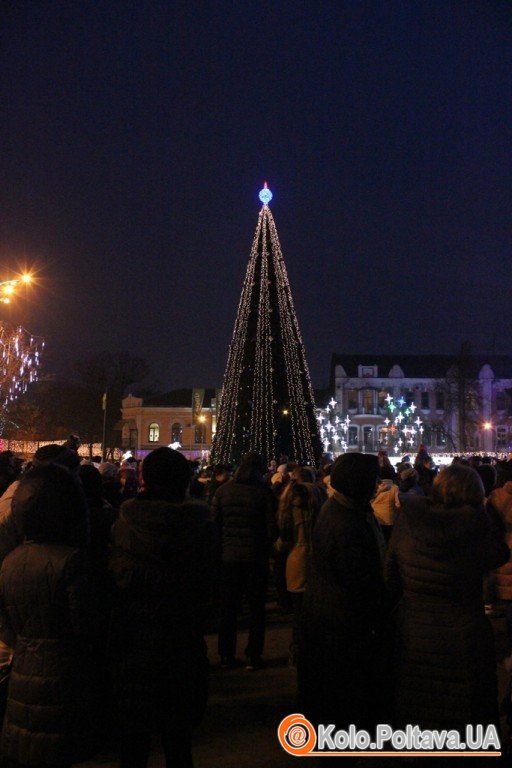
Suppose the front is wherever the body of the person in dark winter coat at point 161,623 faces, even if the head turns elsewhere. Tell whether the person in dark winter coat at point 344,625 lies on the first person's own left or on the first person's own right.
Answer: on the first person's own right

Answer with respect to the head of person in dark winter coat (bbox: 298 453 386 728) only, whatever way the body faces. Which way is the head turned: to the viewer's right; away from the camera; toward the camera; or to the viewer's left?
away from the camera

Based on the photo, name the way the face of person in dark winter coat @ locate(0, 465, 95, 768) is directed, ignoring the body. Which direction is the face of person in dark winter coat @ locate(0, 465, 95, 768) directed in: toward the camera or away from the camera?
away from the camera

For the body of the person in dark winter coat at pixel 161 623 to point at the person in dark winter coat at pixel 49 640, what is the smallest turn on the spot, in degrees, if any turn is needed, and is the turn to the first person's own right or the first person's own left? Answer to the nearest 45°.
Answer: approximately 90° to the first person's own left

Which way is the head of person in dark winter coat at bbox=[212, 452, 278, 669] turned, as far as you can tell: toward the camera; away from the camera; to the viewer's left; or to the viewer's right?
away from the camera

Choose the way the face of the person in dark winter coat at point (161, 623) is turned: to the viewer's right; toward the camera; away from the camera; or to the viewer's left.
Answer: away from the camera

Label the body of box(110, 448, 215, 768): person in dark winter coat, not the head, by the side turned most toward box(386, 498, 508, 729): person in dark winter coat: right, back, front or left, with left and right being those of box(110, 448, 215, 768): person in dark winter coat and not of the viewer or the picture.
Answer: right

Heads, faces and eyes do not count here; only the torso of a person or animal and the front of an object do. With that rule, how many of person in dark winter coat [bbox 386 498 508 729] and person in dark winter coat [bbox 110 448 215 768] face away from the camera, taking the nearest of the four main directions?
2

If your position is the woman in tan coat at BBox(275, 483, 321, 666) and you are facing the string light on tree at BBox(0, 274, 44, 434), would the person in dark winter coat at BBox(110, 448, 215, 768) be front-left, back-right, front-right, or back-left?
back-left

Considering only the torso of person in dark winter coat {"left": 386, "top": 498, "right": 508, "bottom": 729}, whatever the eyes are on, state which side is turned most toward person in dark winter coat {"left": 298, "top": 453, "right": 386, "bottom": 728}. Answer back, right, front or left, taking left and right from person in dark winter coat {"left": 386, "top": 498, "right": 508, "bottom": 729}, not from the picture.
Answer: left

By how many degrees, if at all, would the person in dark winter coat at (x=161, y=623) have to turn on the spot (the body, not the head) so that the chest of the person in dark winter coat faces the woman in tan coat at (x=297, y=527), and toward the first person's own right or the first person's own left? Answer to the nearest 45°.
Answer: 0° — they already face them

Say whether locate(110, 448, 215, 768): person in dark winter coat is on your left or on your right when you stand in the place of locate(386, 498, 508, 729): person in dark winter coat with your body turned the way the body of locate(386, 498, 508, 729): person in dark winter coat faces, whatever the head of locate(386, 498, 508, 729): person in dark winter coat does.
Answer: on your left

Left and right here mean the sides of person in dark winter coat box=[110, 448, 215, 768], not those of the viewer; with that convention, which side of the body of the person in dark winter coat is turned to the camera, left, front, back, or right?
back

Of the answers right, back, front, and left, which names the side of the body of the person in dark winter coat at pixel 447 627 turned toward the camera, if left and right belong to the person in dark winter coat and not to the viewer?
back

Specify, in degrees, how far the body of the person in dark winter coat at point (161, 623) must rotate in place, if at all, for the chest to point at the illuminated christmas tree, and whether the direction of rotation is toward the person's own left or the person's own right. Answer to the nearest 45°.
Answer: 0° — they already face it
